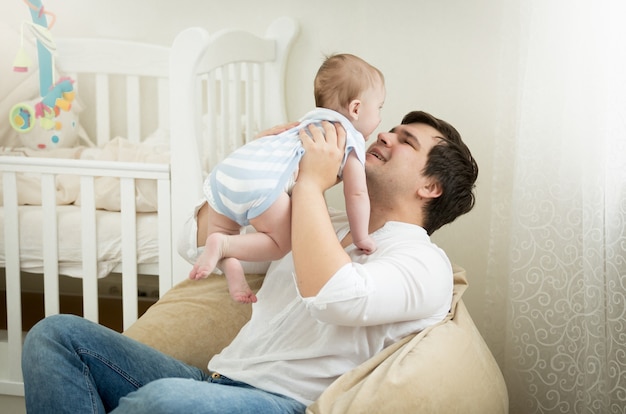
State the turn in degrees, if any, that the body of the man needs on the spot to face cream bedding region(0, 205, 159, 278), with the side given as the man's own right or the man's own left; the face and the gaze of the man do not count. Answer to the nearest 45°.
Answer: approximately 45° to the man's own right

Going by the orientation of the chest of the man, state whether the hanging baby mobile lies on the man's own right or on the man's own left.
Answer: on the man's own right

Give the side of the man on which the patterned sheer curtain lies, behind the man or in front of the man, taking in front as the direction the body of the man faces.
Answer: behind

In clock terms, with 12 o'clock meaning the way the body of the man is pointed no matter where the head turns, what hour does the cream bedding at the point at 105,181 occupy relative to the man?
The cream bedding is roughly at 2 o'clock from the man.

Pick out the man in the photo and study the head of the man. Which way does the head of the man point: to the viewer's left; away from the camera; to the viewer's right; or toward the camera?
to the viewer's left

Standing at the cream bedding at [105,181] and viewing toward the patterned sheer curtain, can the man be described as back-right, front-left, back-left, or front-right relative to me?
front-right

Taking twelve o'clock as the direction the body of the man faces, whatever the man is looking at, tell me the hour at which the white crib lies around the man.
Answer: The white crib is roughly at 2 o'clock from the man.

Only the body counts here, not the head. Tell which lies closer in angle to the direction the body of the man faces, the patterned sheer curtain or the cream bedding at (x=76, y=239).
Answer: the cream bedding

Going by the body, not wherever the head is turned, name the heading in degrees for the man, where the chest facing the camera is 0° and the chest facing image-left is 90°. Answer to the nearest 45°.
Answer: approximately 90°
